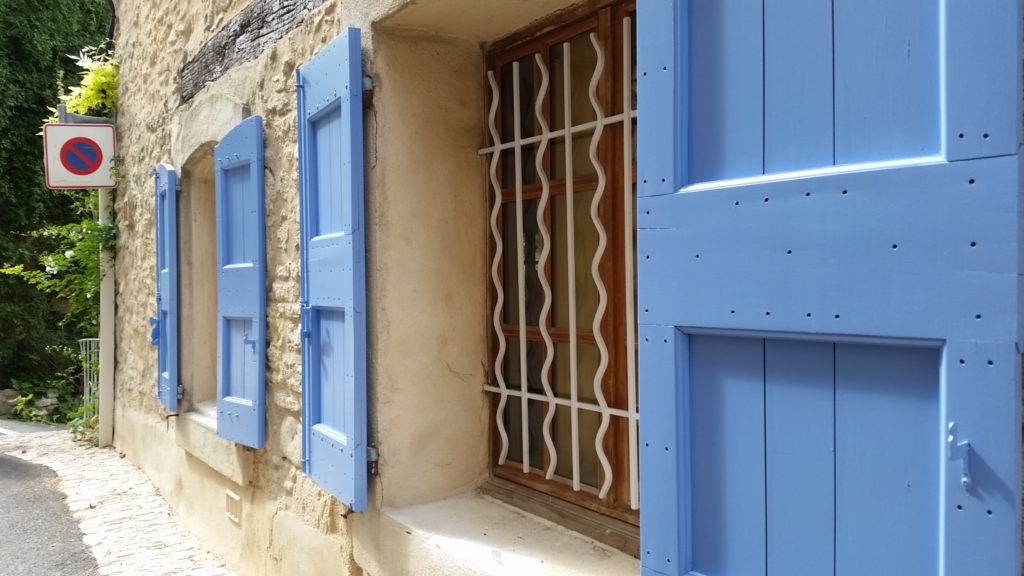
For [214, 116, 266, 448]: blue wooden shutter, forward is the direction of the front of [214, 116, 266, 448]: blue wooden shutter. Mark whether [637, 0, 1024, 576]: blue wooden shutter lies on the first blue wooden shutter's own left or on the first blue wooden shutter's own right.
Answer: on the first blue wooden shutter's own left

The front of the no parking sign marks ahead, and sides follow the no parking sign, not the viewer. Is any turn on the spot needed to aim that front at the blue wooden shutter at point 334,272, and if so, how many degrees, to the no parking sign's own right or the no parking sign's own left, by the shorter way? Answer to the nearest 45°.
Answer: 0° — it already faces it

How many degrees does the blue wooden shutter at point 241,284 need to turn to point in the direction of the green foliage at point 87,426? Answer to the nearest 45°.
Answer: approximately 135° to its right

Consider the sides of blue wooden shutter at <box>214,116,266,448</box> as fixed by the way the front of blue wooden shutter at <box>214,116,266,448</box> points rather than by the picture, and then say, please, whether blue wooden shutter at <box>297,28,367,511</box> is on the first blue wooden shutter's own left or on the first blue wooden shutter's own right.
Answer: on the first blue wooden shutter's own left

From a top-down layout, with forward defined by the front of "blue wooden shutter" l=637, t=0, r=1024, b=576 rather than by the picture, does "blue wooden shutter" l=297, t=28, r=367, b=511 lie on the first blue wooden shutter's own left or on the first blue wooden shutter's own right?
on the first blue wooden shutter's own right

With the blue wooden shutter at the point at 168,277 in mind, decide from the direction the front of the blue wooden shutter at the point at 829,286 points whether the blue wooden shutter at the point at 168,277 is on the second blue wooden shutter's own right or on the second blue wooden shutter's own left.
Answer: on the second blue wooden shutter's own right

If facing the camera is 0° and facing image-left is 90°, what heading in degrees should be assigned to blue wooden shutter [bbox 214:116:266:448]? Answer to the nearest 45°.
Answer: approximately 45°

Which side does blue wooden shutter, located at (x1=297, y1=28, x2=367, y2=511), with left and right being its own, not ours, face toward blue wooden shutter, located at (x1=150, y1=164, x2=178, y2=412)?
right

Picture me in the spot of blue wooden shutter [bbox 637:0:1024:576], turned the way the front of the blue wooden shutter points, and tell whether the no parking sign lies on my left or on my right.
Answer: on my right

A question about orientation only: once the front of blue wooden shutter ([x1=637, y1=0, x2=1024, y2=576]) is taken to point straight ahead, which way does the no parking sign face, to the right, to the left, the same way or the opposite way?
to the left

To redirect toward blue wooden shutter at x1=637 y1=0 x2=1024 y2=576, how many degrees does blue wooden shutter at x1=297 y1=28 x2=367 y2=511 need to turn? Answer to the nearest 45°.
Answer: approximately 90° to its left

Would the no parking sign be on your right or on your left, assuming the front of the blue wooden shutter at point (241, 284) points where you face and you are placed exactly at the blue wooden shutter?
on your right
